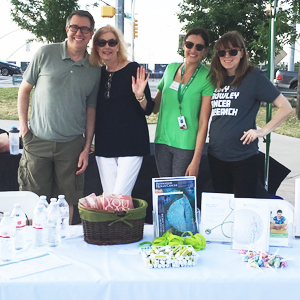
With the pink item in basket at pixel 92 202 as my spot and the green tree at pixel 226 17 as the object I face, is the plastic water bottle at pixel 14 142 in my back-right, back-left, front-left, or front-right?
front-left

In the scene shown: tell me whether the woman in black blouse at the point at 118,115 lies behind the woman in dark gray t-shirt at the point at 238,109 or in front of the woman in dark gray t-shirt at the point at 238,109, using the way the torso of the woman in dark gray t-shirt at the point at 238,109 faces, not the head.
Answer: in front

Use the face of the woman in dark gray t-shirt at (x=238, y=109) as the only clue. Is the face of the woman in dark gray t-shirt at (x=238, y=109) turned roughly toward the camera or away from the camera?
toward the camera

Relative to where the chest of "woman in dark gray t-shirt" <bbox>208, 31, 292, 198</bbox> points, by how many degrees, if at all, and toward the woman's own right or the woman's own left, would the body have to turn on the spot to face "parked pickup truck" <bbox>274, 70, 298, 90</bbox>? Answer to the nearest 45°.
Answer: approximately 135° to the woman's own right

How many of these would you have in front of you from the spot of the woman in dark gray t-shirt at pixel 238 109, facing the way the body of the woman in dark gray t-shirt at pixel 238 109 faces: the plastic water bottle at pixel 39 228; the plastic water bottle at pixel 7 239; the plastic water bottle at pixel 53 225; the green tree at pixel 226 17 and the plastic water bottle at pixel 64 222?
4

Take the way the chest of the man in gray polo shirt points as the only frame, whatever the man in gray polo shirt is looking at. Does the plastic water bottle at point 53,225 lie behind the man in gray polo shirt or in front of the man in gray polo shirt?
in front

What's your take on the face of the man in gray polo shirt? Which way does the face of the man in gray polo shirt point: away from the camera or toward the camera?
toward the camera

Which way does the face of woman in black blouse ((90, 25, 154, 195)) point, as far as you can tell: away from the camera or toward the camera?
toward the camera

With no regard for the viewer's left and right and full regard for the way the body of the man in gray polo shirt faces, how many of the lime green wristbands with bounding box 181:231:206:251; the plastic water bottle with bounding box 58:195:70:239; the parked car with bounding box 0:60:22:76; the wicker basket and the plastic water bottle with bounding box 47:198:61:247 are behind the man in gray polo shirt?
1

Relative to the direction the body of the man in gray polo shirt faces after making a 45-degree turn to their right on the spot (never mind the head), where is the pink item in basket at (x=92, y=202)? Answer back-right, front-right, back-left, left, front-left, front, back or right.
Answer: front-left

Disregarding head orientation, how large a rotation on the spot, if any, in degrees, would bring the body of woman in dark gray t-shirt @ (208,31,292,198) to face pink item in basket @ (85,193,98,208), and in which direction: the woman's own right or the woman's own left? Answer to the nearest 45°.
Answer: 0° — they already face it

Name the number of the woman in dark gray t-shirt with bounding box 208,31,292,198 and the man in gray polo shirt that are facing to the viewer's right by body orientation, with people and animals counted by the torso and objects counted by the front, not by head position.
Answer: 0

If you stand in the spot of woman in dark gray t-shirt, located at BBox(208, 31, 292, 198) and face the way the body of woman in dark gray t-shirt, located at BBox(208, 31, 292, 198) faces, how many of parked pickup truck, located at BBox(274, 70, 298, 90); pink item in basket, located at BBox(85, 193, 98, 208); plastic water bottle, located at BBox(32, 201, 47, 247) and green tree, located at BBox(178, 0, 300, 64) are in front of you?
2

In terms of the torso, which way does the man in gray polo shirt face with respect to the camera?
toward the camera

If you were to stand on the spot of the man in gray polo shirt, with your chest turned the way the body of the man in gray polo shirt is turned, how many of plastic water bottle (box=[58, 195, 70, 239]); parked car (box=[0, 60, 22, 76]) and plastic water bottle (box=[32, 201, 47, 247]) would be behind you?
1

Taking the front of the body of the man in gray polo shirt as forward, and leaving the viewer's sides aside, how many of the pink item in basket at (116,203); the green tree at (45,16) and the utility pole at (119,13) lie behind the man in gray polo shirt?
2

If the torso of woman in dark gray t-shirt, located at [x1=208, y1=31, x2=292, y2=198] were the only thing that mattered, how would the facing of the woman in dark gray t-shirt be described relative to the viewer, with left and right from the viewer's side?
facing the viewer and to the left of the viewer

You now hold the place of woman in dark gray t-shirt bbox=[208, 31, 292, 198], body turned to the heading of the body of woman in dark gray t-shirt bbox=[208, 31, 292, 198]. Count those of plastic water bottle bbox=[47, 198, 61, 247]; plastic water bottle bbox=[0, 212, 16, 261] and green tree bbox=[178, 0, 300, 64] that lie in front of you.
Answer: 2
